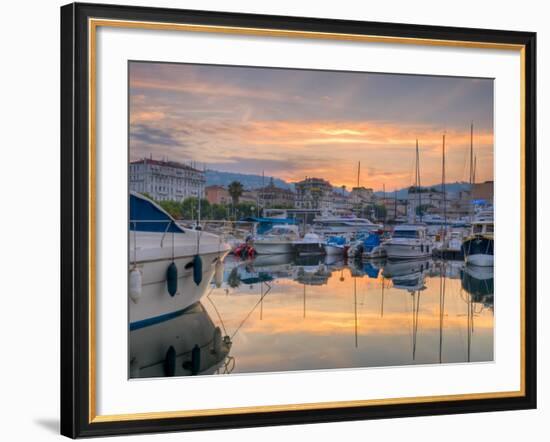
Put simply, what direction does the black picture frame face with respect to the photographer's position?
facing the viewer and to the right of the viewer
